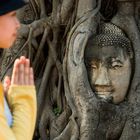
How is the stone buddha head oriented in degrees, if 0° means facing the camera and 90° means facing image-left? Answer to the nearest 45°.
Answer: approximately 45°
